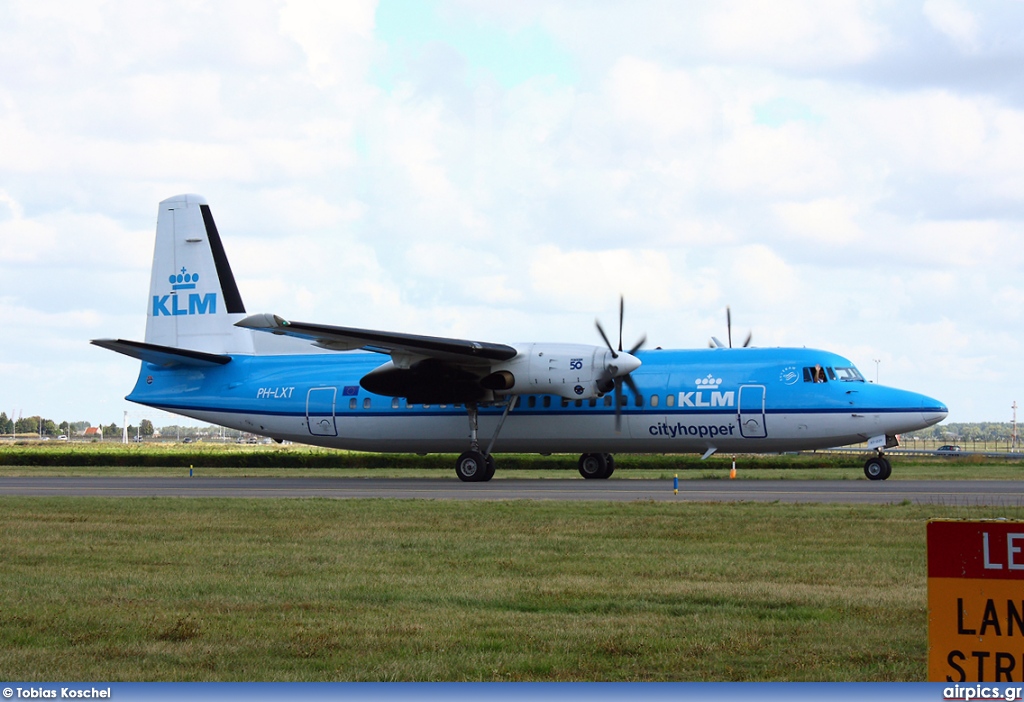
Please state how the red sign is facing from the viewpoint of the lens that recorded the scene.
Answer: facing the viewer

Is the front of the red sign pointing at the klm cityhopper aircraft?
no
